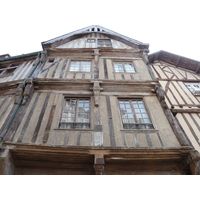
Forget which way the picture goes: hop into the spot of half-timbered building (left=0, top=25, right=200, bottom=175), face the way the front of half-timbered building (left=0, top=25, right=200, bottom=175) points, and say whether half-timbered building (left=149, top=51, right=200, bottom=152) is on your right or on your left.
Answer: on your left

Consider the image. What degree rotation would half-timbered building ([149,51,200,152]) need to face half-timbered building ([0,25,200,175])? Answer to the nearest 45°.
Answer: approximately 45° to its right

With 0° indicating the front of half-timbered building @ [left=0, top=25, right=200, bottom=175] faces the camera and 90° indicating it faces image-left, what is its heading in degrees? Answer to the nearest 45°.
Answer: approximately 0°

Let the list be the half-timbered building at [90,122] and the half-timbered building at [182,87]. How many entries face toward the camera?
2

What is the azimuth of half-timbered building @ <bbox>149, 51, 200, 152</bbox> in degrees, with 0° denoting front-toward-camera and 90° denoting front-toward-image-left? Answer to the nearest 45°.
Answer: approximately 0°
